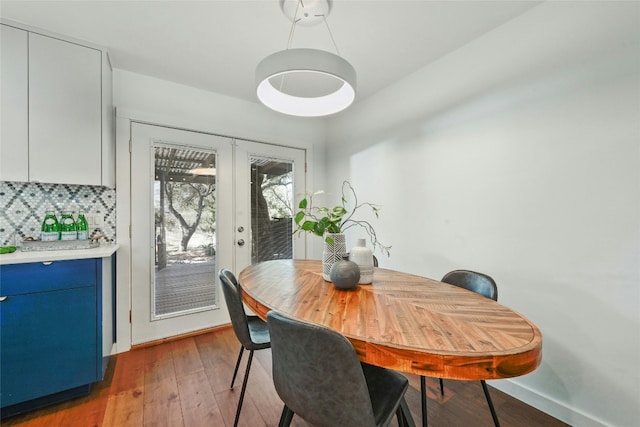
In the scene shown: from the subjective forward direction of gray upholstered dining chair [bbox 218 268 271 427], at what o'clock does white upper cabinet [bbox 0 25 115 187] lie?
The white upper cabinet is roughly at 7 o'clock from the gray upholstered dining chair.

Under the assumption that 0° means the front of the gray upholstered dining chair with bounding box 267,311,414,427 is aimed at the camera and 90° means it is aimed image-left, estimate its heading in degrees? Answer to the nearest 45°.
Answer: approximately 225°

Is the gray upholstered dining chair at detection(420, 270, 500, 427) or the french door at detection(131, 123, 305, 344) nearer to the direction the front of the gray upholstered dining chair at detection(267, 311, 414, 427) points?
the gray upholstered dining chair

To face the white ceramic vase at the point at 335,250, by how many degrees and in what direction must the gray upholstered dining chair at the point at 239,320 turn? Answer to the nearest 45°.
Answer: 0° — it already faces it

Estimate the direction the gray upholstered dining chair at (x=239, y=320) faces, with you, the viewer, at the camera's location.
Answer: facing to the right of the viewer

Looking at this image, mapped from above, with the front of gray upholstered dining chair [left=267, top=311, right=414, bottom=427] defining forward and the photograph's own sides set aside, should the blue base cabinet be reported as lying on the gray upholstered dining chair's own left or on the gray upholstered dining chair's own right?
on the gray upholstered dining chair's own left

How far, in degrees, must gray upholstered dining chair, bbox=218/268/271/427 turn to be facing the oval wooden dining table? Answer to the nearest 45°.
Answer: approximately 45° to its right
